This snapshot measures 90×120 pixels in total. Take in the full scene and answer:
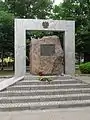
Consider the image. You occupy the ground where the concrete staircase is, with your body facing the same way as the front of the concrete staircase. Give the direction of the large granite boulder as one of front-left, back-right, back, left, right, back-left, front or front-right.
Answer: back

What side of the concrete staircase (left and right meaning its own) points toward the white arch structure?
back

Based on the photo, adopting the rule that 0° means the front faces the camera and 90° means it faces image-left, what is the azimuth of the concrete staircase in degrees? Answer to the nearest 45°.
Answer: approximately 0°

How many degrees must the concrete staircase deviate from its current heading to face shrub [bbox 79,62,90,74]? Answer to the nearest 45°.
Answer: approximately 180°

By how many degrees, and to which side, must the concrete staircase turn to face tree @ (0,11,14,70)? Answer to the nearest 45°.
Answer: approximately 180°
